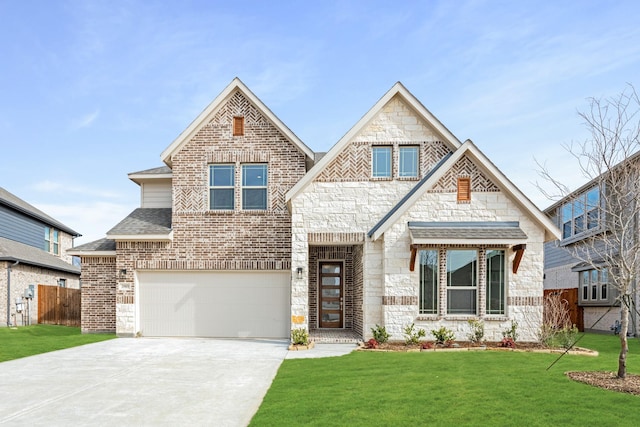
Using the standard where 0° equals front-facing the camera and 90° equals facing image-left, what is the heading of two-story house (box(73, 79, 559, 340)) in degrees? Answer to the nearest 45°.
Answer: approximately 0°

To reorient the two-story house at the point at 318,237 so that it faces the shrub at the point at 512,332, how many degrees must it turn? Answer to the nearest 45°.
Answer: approximately 45° to its left

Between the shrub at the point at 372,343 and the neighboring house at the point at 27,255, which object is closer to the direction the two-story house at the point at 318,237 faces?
the shrub

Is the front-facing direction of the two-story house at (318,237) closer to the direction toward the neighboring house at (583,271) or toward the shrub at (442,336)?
the shrub

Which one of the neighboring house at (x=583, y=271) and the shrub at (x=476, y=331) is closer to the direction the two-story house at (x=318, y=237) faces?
the shrub
